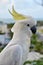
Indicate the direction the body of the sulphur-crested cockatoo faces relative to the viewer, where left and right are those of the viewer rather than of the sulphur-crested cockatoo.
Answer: facing to the right of the viewer
